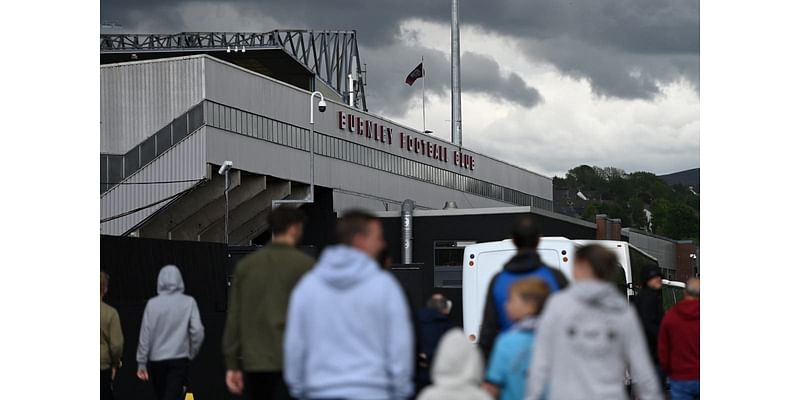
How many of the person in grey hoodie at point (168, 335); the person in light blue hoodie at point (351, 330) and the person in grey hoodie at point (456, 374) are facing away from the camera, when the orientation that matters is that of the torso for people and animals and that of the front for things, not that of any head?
3

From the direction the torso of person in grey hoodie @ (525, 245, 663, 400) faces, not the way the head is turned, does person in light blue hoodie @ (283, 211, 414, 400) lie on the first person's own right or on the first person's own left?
on the first person's own left

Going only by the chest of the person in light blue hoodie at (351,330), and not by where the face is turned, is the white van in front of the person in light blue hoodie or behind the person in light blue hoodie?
in front

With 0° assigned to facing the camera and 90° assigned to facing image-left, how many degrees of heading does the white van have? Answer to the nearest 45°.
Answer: approximately 225°

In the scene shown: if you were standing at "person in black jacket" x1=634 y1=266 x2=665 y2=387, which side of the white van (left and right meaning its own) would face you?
right

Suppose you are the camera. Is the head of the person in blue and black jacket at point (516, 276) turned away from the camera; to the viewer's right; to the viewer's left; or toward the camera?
away from the camera

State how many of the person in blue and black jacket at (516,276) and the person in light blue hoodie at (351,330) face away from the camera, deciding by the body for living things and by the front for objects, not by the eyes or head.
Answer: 2

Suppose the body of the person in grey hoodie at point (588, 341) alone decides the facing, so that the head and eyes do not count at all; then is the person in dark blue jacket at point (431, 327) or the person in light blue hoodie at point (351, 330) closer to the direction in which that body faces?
the person in dark blue jacket

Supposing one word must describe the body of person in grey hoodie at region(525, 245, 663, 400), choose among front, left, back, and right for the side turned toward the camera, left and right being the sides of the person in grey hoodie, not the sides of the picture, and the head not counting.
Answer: back

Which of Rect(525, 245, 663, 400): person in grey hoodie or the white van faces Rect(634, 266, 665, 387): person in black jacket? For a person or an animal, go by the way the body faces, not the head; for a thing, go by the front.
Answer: the person in grey hoodie

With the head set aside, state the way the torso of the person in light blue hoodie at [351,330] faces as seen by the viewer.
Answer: away from the camera

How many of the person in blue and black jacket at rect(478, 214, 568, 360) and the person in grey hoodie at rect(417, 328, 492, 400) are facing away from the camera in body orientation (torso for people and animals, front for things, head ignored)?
2

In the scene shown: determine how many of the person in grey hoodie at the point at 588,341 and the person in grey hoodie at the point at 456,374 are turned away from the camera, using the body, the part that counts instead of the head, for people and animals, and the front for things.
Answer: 2

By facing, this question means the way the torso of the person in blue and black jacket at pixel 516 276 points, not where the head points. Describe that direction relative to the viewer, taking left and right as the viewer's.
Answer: facing away from the viewer
